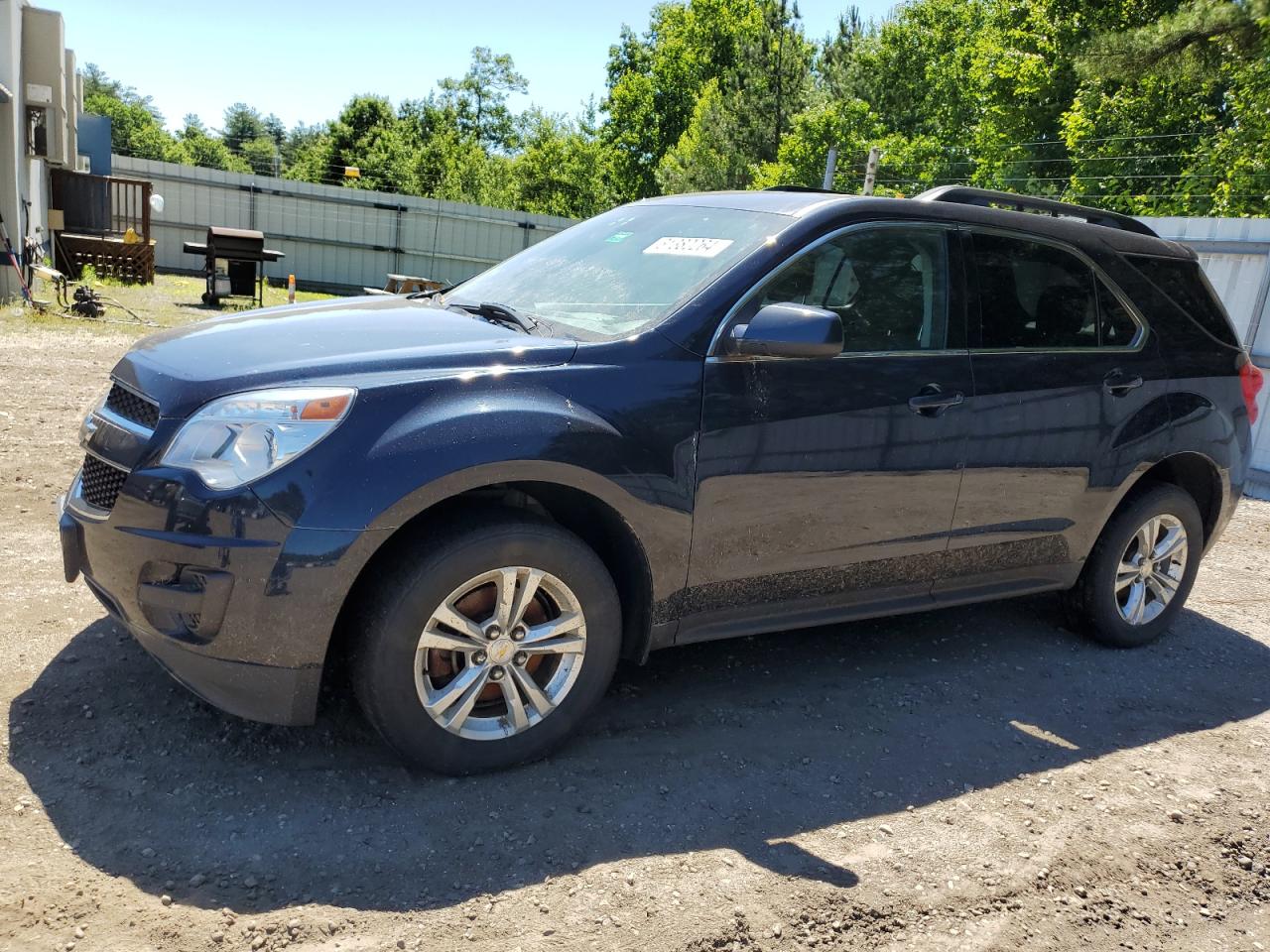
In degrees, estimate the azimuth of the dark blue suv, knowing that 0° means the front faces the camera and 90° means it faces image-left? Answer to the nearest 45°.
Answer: approximately 45°

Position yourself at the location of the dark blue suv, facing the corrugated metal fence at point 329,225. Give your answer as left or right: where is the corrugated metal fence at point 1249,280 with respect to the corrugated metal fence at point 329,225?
right

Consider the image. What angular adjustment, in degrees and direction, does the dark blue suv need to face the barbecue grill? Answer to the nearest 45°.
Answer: approximately 90° to its right

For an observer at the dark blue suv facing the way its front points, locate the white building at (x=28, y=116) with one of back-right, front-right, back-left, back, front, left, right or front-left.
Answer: right

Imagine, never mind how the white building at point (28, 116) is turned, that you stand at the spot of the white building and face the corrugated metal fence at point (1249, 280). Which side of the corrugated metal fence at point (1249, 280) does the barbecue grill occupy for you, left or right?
left

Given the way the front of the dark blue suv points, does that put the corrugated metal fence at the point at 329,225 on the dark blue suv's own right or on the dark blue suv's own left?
on the dark blue suv's own right

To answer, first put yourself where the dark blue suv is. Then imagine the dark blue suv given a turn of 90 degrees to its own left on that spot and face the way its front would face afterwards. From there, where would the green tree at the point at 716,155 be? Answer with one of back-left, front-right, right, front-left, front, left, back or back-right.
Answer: back-left

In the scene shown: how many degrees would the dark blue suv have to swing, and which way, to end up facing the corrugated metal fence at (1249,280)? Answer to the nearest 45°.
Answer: approximately 180°
